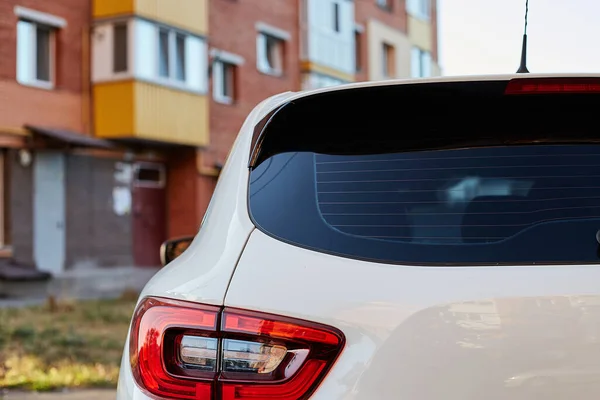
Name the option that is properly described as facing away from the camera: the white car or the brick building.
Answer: the white car

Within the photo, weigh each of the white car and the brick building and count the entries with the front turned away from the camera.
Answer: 1

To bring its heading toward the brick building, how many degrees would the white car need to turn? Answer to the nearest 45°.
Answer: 0° — it already faces it

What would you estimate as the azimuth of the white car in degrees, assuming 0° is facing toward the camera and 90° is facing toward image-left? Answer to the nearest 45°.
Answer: approximately 180°
